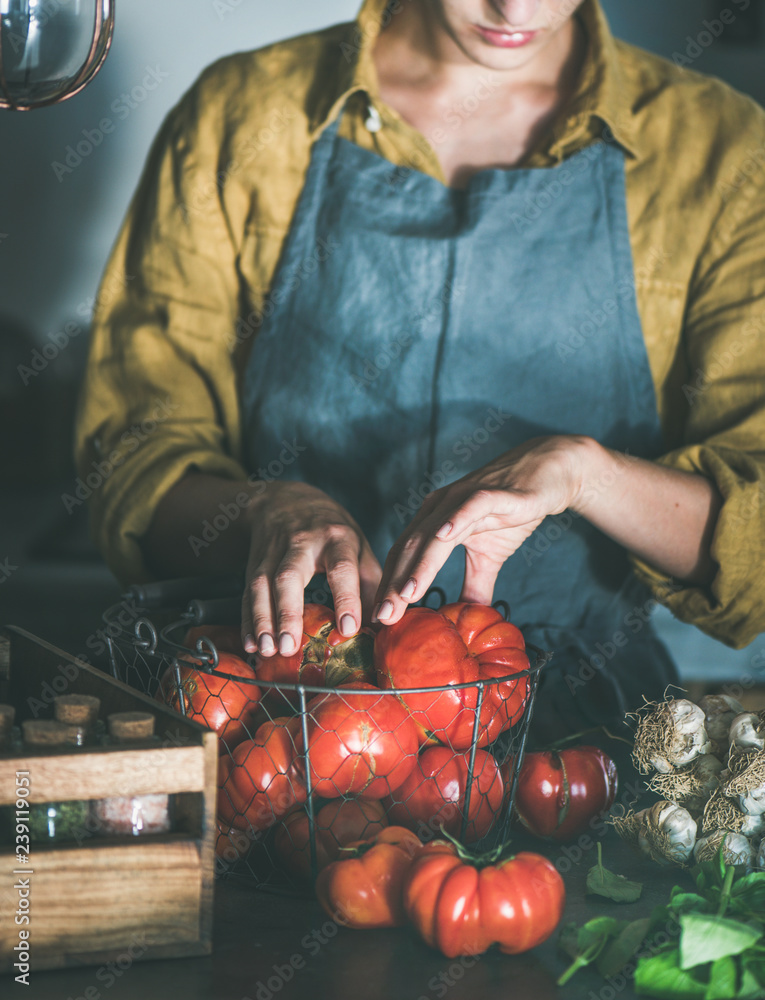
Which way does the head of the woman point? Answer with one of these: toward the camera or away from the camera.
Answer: toward the camera

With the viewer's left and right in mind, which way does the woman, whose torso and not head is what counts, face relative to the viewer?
facing the viewer

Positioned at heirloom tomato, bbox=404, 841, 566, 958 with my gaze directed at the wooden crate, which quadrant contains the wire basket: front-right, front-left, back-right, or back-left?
front-right

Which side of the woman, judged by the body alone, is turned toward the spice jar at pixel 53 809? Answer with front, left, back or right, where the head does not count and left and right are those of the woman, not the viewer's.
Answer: front

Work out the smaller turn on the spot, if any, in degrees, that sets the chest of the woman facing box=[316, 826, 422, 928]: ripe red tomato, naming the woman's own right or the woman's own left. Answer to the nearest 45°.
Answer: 0° — they already face it

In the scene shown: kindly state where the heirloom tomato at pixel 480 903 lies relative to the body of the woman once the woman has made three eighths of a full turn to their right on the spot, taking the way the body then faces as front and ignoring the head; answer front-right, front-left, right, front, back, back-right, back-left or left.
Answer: back-left
